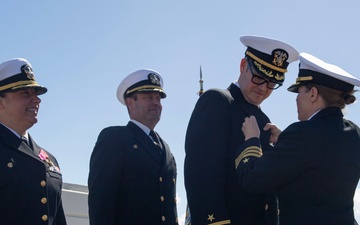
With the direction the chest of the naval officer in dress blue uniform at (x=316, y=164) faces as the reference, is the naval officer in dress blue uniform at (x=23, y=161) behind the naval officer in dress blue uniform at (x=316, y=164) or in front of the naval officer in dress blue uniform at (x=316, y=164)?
in front

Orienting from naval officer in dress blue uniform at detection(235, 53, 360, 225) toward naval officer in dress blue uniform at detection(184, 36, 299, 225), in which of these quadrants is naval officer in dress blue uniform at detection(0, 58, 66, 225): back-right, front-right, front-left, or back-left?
front-left

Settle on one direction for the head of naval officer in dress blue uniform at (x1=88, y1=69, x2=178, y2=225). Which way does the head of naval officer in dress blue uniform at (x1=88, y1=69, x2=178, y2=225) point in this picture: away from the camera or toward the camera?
toward the camera

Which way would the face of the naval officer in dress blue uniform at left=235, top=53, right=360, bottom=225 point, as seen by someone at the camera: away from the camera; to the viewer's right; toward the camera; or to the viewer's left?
to the viewer's left

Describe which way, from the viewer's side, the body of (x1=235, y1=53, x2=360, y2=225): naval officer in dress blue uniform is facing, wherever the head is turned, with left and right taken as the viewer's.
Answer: facing away from the viewer and to the left of the viewer

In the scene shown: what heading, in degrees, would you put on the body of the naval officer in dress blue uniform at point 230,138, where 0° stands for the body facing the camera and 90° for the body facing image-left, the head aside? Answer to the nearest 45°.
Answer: approximately 315°

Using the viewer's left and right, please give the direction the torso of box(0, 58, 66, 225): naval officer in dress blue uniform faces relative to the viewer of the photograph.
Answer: facing the viewer and to the right of the viewer

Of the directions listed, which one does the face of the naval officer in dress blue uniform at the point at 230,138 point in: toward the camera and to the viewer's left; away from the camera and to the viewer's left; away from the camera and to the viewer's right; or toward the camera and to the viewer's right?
toward the camera and to the viewer's right
